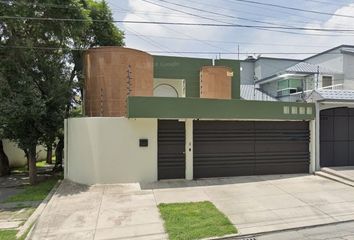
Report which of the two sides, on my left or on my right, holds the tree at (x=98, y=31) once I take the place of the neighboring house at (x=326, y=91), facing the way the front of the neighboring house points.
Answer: on my right

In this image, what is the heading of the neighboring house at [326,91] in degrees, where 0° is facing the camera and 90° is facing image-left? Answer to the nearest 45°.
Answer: approximately 0°

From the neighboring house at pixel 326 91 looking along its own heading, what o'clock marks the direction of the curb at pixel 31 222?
The curb is roughly at 1 o'clock from the neighboring house.

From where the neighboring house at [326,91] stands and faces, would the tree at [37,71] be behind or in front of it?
in front
